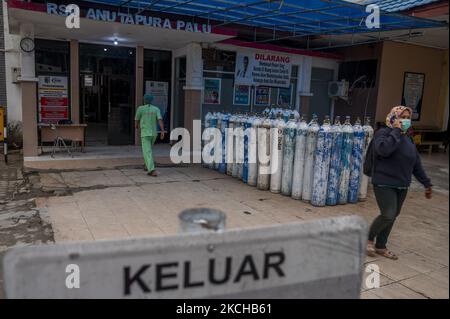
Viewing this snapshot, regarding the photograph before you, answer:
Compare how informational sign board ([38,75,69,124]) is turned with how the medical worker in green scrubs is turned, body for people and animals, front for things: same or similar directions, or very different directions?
very different directions

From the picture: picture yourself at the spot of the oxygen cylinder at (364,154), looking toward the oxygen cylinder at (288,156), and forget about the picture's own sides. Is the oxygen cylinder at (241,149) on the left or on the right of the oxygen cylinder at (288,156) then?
right

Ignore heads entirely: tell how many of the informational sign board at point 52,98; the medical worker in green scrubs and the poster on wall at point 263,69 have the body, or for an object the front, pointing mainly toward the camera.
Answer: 2

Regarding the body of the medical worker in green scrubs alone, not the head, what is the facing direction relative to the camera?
away from the camera

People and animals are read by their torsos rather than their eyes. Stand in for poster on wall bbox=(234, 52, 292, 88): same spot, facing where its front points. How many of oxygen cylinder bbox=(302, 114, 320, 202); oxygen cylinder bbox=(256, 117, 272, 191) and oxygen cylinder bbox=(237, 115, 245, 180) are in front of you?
3

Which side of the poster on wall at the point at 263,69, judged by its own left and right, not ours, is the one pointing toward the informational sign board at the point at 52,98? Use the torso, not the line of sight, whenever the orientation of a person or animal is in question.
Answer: right

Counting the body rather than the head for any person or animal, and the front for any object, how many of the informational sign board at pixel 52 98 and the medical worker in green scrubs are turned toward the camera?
1

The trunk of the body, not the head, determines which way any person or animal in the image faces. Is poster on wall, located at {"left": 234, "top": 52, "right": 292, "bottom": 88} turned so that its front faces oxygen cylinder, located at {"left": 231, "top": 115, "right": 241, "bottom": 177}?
yes

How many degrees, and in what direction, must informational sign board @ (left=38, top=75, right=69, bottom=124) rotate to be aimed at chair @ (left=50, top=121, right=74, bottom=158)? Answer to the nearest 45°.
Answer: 0° — it already faces it

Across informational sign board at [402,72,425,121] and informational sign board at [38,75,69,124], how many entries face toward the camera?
2
